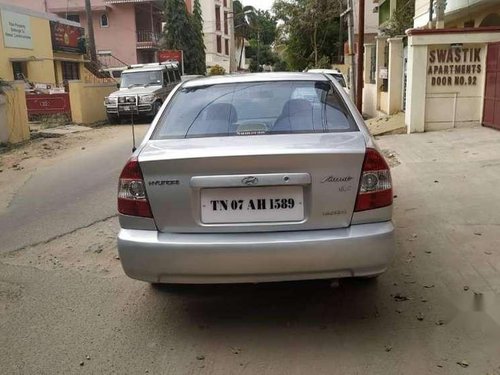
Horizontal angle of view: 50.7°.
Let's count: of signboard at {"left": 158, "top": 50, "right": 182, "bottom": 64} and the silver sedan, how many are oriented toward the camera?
1

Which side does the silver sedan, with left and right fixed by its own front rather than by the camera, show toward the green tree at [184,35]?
front

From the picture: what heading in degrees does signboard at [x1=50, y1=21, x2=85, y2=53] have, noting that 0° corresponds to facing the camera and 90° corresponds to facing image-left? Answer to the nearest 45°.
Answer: approximately 315°

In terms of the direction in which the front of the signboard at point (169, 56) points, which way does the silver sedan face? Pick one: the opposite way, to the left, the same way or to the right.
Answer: the opposite way

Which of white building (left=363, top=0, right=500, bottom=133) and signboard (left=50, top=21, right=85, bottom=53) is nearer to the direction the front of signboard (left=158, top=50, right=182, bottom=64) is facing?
the white building

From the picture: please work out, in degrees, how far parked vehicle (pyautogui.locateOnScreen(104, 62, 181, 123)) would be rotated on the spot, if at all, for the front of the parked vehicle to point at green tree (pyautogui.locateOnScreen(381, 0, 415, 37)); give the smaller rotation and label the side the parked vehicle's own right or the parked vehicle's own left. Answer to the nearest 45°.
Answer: approximately 135° to the parked vehicle's own left

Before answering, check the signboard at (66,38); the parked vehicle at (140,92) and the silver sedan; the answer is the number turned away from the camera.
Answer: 1

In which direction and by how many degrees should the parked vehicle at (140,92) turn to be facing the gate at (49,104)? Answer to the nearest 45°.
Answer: approximately 45° to its right

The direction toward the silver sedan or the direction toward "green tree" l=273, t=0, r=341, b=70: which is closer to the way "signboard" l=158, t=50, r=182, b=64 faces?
the silver sedan

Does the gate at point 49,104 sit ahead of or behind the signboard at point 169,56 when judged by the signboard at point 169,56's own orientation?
ahead

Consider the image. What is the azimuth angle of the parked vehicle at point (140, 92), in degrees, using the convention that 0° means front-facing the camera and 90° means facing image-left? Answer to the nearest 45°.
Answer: approximately 45°

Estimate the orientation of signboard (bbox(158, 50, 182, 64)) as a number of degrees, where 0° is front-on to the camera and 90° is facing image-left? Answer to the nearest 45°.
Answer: approximately 0°

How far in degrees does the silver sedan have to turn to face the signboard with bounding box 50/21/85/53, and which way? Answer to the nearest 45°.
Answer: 0° — it already faces it

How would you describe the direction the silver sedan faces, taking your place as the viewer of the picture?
facing away from the viewer

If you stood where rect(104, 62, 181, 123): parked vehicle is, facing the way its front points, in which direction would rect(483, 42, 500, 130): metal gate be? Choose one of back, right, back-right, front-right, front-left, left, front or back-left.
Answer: left

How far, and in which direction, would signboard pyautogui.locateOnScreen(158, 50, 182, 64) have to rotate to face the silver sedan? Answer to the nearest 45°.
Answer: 0° — it already faces it

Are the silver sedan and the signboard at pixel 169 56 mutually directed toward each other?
yes
